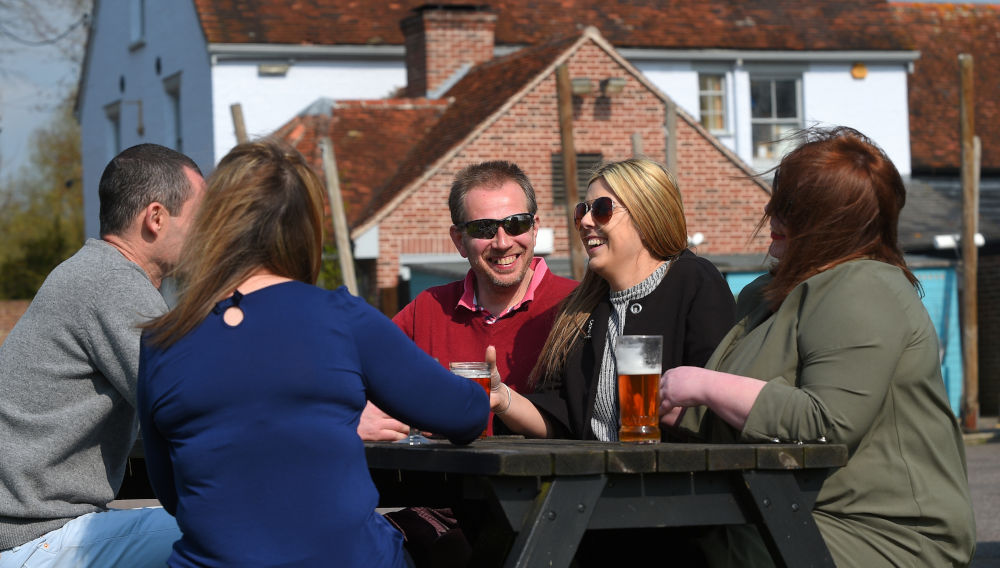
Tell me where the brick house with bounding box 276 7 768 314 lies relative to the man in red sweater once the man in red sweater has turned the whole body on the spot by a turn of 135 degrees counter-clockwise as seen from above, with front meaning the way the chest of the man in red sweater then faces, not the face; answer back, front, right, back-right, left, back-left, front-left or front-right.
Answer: front-left

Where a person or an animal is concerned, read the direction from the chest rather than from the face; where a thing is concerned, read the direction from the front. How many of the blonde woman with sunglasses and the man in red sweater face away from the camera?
0

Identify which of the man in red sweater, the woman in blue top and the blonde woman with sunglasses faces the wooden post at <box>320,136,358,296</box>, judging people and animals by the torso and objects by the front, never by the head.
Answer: the woman in blue top

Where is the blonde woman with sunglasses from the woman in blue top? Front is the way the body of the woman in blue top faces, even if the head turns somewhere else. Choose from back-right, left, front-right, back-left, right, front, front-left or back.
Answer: front-right

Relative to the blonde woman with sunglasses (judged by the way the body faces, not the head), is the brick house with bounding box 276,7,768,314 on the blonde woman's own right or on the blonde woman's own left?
on the blonde woman's own right

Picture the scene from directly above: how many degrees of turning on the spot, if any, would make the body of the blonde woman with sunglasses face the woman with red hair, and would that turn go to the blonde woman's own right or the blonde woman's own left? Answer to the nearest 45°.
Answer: approximately 90° to the blonde woman's own left

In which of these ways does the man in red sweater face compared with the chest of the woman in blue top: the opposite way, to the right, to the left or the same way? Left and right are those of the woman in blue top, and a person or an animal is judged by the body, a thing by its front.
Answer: the opposite way

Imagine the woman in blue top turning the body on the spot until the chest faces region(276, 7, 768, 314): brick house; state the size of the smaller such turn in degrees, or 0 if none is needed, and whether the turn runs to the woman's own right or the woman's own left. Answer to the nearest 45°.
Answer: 0° — they already face it

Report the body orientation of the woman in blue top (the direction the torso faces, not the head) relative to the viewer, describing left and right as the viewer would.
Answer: facing away from the viewer

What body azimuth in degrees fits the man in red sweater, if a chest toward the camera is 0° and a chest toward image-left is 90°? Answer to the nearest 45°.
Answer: approximately 0°

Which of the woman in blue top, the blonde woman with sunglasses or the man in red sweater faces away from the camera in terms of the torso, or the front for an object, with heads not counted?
the woman in blue top

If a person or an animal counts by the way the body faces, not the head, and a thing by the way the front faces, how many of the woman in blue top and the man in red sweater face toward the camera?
1

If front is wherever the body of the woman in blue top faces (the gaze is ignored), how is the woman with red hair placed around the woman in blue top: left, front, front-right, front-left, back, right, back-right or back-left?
right
